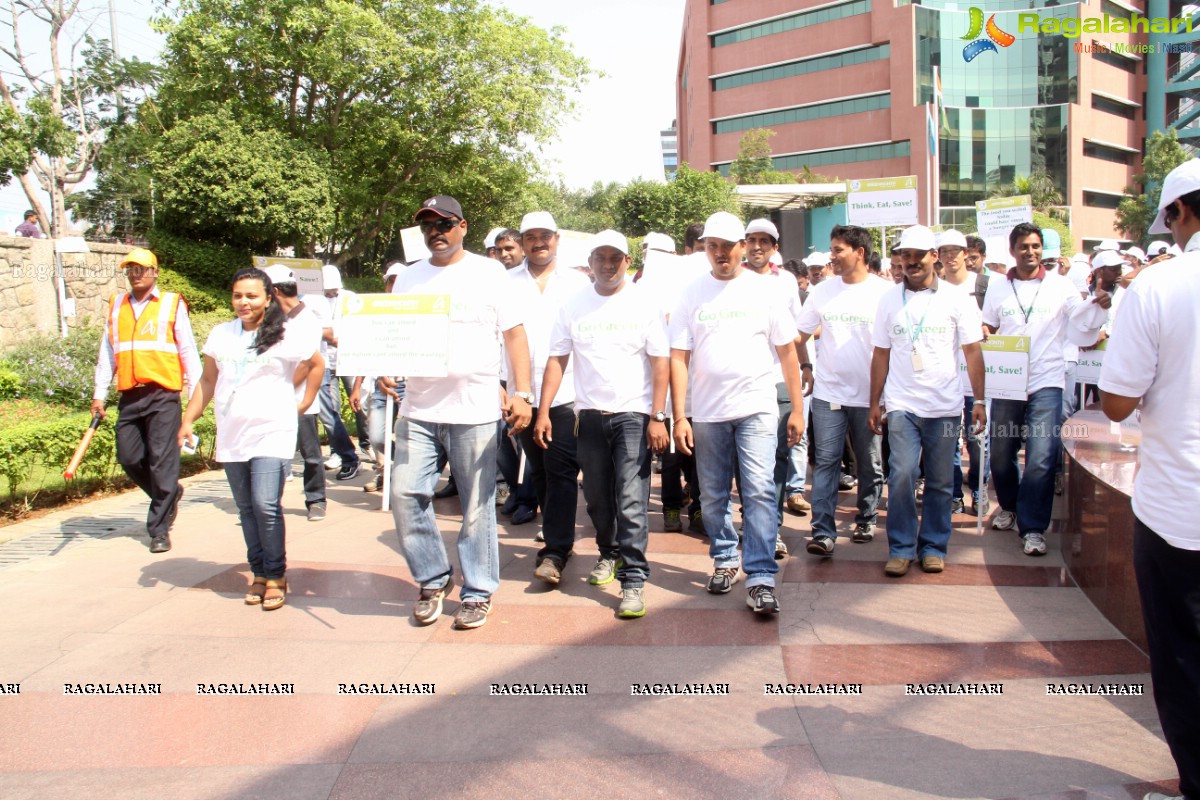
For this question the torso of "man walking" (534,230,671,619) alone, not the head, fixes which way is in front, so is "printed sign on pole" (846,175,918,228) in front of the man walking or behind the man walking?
behind

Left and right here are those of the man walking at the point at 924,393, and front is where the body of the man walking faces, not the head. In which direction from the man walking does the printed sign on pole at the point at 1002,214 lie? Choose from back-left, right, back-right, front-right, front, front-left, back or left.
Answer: back

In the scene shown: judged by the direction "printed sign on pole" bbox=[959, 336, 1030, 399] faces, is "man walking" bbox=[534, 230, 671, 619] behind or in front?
in front

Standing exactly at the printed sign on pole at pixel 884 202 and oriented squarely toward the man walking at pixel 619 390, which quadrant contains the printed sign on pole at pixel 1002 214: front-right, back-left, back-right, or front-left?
back-left

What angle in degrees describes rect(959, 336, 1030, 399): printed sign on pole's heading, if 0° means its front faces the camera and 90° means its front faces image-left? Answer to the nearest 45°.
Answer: approximately 0°

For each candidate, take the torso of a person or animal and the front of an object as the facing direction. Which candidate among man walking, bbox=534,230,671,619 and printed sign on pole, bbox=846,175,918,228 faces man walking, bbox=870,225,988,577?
the printed sign on pole

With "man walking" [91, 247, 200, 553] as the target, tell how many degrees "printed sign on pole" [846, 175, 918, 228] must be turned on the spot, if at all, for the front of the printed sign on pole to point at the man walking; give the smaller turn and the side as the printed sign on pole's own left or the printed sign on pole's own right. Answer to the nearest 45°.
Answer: approximately 45° to the printed sign on pole's own right

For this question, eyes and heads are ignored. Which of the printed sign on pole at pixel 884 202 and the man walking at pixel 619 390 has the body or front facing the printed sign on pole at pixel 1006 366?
the printed sign on pole at pixel 884 202

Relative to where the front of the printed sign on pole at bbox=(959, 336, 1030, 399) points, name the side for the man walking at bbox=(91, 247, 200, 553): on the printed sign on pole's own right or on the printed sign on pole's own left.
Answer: on the printed sign on pole's own right

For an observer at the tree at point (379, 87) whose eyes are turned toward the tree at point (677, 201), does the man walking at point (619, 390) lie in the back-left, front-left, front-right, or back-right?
back-right

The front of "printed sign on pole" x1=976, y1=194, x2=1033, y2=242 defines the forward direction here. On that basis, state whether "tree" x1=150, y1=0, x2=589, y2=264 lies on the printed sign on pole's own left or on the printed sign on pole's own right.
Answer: on the printed sign on pole's own right

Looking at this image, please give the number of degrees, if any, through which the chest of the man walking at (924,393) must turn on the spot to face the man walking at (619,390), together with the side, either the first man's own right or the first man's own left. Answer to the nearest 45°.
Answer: approximately 45° to the first man's own right
